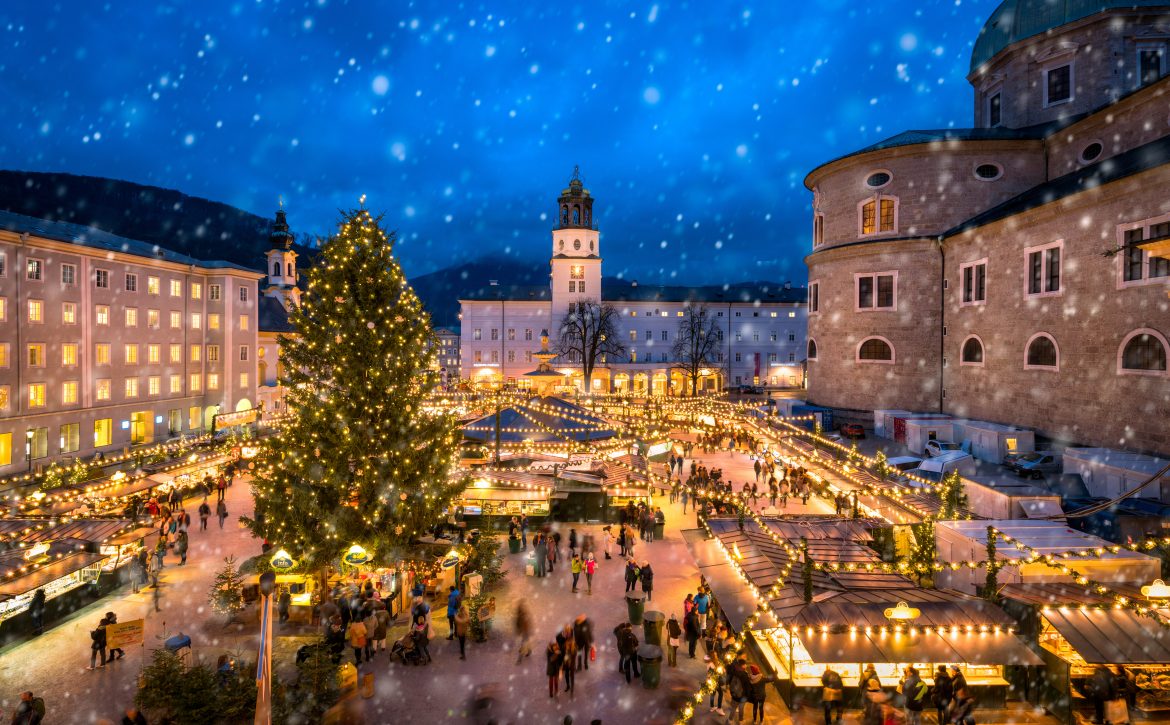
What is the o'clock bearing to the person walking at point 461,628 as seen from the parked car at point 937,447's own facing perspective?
The person walking is roughly at 11 o'clock from the parked car.

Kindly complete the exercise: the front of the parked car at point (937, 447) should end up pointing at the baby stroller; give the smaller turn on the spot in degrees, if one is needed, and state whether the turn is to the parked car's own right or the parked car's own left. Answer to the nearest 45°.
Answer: approximately 45° to the parked car's own left

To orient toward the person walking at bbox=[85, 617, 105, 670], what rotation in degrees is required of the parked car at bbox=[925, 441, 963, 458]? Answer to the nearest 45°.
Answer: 0° — it already faces them

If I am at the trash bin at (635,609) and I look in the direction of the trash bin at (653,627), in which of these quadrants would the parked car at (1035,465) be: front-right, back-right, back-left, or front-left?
back-left

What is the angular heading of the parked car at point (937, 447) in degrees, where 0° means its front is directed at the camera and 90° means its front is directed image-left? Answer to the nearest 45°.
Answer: approximately 45°
